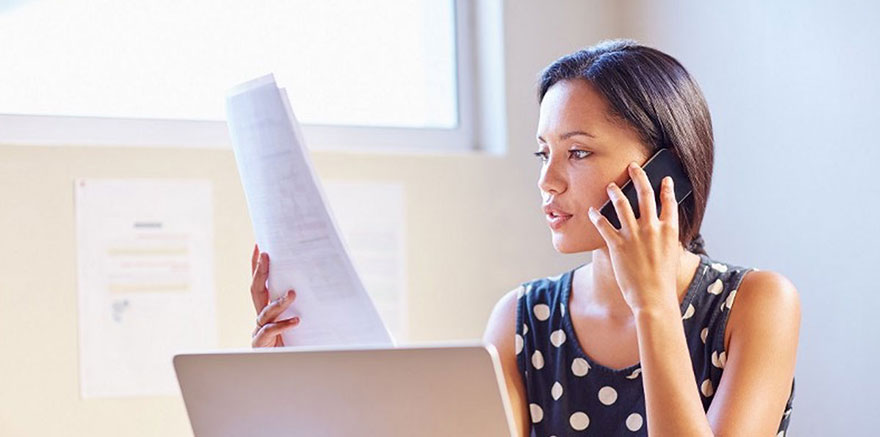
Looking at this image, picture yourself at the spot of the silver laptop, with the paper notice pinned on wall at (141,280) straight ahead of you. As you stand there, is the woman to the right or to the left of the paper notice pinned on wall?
right

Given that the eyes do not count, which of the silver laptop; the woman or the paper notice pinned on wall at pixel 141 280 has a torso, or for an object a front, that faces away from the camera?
the silver laptop

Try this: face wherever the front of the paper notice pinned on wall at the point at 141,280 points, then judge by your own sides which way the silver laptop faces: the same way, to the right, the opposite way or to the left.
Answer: the opposite way

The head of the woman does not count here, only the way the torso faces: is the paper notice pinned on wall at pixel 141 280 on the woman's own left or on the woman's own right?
on the woman's own right

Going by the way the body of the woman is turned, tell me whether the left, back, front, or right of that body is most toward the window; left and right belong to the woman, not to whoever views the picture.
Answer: right

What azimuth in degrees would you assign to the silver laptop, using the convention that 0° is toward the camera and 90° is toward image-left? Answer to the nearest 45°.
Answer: approximately 180°

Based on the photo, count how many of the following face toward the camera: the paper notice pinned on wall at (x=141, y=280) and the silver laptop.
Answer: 1

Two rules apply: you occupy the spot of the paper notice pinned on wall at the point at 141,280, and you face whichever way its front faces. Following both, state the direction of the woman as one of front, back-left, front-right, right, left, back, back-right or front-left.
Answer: front-left
